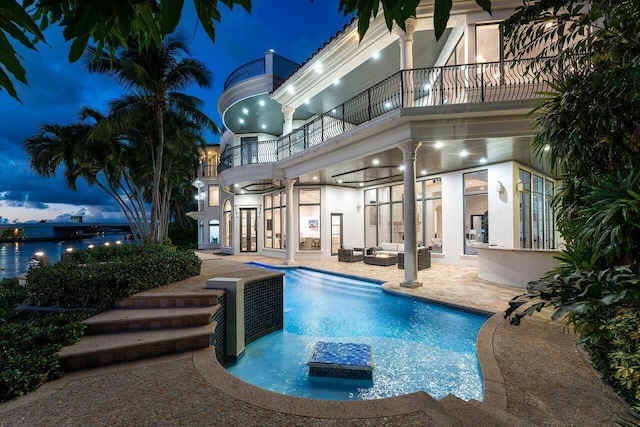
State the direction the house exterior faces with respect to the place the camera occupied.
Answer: facing the viewer and to the left of the viewer

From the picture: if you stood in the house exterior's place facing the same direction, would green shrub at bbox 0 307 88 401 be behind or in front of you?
in front

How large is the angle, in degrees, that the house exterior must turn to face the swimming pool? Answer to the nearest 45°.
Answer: approximately 45° to its left
